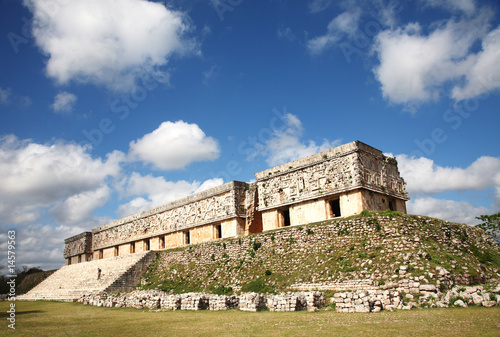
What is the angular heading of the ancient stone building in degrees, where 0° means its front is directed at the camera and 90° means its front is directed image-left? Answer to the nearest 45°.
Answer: approximately 45°

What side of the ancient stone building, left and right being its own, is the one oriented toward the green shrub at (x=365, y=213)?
left
